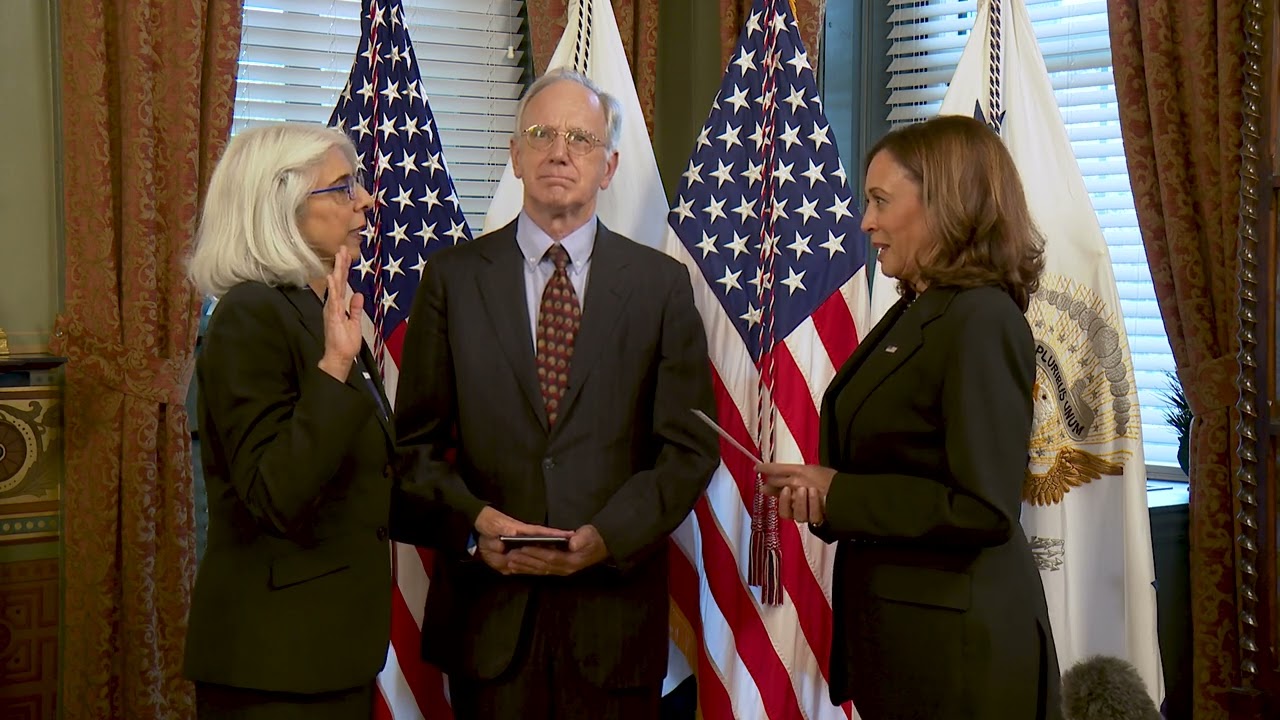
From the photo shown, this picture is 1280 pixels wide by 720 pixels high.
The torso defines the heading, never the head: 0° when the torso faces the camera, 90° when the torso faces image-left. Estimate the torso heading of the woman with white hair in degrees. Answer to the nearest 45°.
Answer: approximately 270°

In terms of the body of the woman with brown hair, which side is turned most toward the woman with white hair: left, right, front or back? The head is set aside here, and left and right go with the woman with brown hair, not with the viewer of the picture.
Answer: front

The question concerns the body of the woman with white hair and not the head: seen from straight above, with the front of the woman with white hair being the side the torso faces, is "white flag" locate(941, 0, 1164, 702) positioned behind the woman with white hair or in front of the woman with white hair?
in front

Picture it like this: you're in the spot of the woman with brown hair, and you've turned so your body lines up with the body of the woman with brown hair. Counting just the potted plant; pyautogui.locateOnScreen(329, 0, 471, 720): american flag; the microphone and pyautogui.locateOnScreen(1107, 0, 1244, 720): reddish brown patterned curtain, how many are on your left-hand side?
1

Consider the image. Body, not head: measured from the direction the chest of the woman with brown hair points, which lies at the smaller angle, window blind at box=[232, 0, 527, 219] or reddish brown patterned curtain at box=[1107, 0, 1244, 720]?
the window blind

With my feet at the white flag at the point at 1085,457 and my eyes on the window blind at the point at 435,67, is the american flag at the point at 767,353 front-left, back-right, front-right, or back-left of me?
front-left

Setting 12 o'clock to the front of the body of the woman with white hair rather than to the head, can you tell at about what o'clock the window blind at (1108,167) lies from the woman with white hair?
The window blind is roughly at 11 o'clock from the woman with white hair.

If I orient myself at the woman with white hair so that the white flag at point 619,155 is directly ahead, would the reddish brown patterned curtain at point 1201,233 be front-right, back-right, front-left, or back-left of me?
front-right

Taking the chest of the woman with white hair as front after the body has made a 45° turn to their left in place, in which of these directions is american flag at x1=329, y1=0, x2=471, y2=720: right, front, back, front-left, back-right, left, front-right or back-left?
front-left

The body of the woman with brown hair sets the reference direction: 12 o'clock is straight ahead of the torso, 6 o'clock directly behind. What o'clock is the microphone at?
The microphone is roughly at 9 o'clock from the woman with brown hair.

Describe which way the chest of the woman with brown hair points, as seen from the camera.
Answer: to the viewer's left

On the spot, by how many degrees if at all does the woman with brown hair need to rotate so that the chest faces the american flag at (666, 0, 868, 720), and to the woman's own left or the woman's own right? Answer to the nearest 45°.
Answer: approximately 90° to the woman's own right

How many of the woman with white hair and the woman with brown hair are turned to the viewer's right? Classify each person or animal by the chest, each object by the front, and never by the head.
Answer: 1

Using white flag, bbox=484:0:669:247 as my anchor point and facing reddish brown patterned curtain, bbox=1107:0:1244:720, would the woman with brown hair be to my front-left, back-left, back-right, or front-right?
front-right

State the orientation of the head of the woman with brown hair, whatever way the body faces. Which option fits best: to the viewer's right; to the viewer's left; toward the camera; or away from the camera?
to the viewer's left

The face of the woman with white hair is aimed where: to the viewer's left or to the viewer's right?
to the viewer's right

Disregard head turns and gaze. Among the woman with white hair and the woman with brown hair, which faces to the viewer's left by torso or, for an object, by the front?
the woman with brown hair
